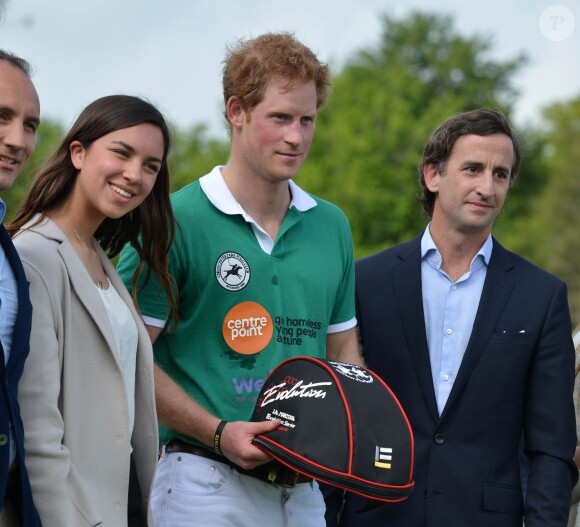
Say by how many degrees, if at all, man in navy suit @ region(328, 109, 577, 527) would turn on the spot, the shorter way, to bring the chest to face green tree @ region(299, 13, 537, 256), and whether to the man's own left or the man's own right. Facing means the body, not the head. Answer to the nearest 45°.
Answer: approximately 180°

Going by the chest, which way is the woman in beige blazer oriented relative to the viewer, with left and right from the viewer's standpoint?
facing the viewer and to the right of the viewer

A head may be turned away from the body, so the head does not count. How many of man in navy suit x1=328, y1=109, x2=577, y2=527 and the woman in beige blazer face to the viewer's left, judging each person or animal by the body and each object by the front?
0

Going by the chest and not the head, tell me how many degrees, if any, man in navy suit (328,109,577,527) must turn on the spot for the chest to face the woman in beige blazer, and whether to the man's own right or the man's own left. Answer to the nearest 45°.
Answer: approximately 45° to the man's own right

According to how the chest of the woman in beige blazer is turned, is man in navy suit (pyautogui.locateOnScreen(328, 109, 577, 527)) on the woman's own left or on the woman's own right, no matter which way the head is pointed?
on the woman's own left

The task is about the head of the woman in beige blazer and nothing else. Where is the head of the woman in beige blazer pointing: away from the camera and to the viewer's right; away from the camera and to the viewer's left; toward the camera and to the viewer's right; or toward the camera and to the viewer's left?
toward the camera and to the viewer's right

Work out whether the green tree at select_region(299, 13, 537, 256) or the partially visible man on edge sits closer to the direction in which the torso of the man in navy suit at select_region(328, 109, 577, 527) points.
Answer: the partially visible man on edge

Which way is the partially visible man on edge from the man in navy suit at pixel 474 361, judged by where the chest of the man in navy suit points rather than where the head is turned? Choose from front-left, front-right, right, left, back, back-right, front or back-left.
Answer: front-right

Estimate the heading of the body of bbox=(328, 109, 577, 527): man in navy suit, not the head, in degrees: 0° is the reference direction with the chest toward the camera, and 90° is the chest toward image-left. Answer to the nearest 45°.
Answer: approximately 0°

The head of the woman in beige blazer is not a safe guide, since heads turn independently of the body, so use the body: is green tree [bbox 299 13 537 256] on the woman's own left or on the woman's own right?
on the woman's own left
